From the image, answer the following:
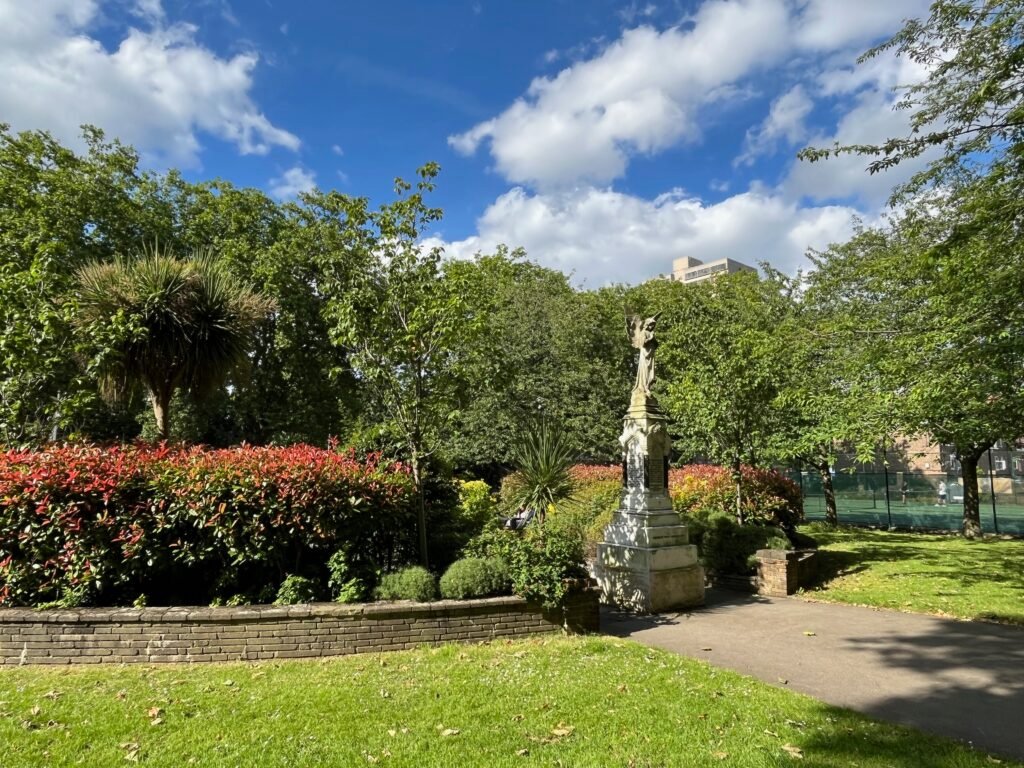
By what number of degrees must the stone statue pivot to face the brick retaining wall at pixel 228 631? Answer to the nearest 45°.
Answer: approximately 90° to its right

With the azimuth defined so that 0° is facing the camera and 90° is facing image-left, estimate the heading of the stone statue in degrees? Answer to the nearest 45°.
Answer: approximately 315°

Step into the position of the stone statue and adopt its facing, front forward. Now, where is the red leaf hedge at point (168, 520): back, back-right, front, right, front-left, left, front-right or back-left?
right

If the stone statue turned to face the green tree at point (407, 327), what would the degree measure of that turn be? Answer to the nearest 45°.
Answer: approximately 90° to its right

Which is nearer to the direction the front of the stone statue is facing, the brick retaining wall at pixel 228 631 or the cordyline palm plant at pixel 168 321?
the brick retaining wall

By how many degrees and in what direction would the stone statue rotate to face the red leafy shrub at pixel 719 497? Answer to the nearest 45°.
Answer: approximately 135° to its left
